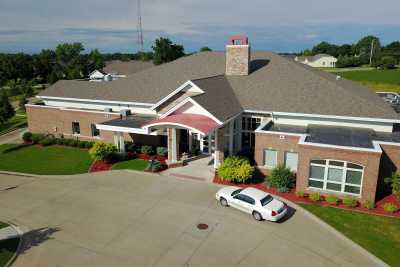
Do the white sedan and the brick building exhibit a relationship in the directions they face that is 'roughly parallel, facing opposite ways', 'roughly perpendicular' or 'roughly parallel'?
roughly perpendicular

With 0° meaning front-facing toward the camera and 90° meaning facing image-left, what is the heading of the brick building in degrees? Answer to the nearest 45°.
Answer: approximately 45°

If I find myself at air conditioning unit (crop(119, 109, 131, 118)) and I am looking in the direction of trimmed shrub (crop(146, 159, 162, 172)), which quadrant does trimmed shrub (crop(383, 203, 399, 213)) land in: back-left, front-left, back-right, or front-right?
front-left

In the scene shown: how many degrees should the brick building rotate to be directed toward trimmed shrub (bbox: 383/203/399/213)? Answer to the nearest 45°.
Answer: approximately 90° to its left

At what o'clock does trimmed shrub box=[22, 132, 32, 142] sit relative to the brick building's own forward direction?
The trimmed shrub is roughly at 2 o'clock from the brick building.

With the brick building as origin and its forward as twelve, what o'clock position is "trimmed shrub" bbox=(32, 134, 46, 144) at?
The trimmed shrub is roughly at 2 o'clock from the brick building.
